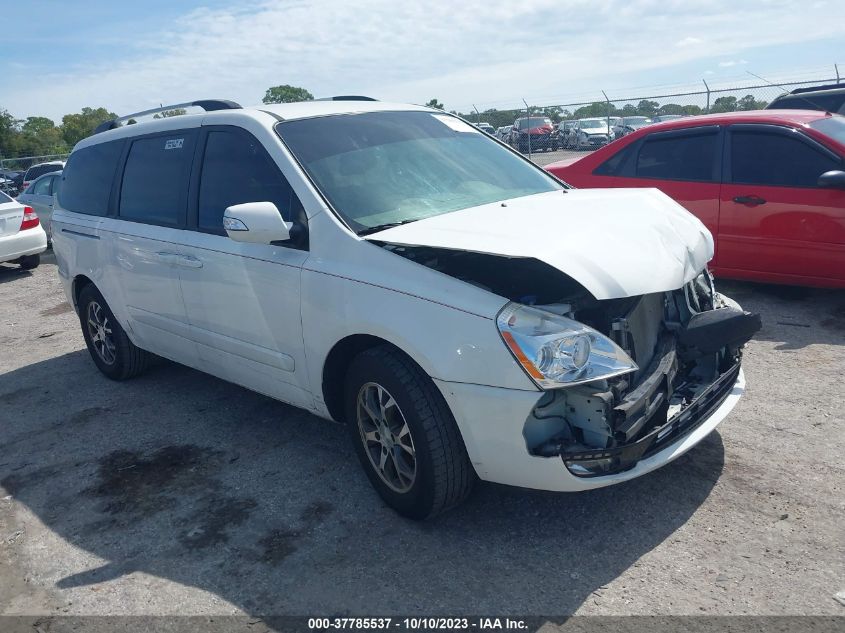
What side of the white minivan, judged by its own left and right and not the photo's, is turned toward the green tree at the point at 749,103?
left

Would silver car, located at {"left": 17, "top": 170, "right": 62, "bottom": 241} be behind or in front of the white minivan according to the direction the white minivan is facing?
behind

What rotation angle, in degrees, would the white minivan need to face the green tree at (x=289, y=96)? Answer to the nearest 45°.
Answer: approximately 135° to its left

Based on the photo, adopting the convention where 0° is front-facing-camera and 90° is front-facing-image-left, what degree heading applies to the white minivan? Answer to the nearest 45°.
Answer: approximately 315°

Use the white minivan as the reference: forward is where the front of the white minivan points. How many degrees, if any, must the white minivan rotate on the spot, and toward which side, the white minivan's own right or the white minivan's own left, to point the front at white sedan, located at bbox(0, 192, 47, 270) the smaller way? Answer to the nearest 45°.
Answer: approximately 180°

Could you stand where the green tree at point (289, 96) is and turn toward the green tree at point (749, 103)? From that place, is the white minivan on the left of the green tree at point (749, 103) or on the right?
right

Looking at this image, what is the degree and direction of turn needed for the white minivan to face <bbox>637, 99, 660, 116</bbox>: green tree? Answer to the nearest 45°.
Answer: approximately 135° to its left
